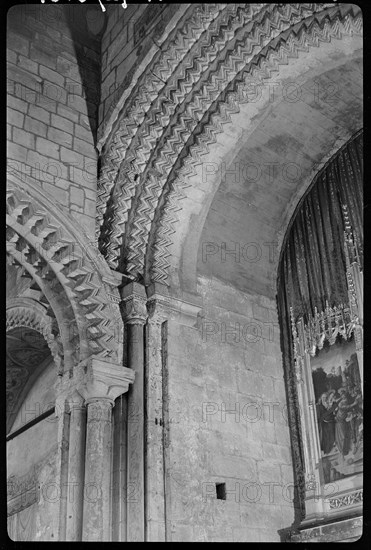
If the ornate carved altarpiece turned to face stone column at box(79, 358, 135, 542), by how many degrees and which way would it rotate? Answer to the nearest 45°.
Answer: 0° — it already faces it

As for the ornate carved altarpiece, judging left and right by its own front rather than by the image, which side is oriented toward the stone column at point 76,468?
front

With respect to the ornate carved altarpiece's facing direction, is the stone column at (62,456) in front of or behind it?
in front

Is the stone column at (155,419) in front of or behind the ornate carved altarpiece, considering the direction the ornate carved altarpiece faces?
in front

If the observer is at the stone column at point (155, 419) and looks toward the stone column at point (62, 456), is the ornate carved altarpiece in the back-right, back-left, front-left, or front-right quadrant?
back-right

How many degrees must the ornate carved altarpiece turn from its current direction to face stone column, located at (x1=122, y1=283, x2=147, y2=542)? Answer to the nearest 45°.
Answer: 0° — it already faces it

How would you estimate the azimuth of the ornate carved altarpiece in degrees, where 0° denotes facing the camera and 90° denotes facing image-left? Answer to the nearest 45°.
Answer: approximately 45°
